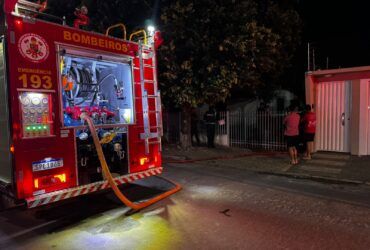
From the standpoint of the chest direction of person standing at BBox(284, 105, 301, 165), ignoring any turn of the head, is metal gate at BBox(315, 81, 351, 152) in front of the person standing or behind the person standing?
in front

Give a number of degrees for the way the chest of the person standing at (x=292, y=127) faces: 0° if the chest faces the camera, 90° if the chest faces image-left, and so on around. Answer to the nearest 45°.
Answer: approximately 180°

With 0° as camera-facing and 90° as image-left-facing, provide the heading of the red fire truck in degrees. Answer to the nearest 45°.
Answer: approximately 135°

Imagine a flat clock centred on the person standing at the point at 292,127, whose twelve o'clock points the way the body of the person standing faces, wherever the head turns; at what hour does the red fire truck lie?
The red fire truck is roughly at 7 o'clock from the person standing.

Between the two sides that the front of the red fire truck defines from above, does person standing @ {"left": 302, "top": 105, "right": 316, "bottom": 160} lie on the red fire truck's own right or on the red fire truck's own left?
on the red fire truck's own right

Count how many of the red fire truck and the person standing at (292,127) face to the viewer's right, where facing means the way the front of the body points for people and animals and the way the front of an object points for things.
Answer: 0

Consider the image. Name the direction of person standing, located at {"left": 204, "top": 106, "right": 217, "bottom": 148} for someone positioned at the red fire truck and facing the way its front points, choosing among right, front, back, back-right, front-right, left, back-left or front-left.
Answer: right
